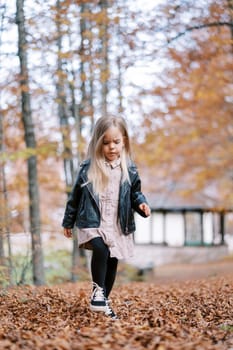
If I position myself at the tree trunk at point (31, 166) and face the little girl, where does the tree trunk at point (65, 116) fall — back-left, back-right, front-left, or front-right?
back-left

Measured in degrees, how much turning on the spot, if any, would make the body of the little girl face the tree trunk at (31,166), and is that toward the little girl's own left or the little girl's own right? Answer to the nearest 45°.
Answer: approximately 180°

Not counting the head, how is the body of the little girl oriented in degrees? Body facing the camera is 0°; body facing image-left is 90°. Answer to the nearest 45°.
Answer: approximately 0°

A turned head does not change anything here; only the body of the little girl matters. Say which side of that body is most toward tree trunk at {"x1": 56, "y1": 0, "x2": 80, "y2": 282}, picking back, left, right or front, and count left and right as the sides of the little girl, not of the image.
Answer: back
